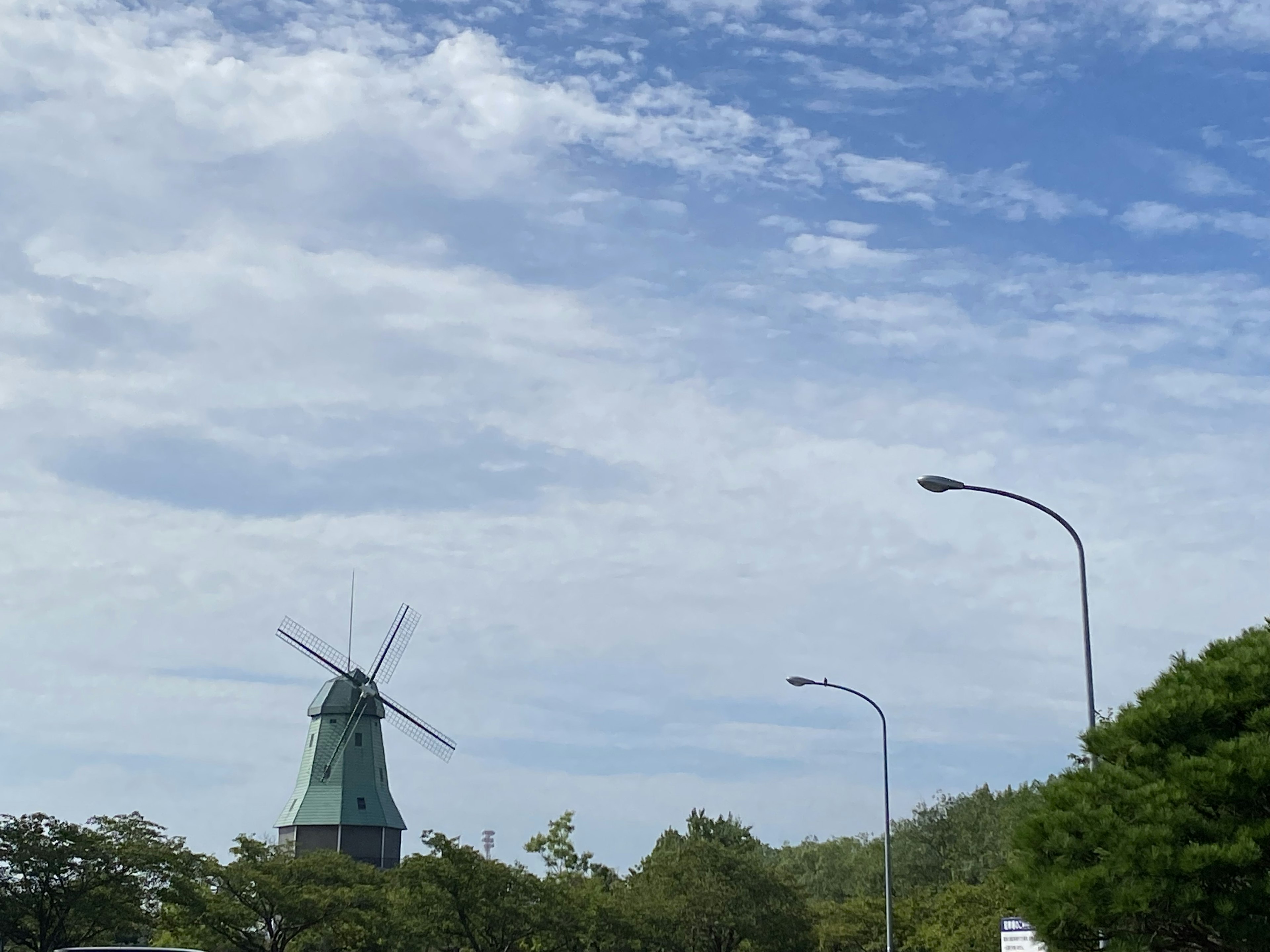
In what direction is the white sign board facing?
toward the camera
